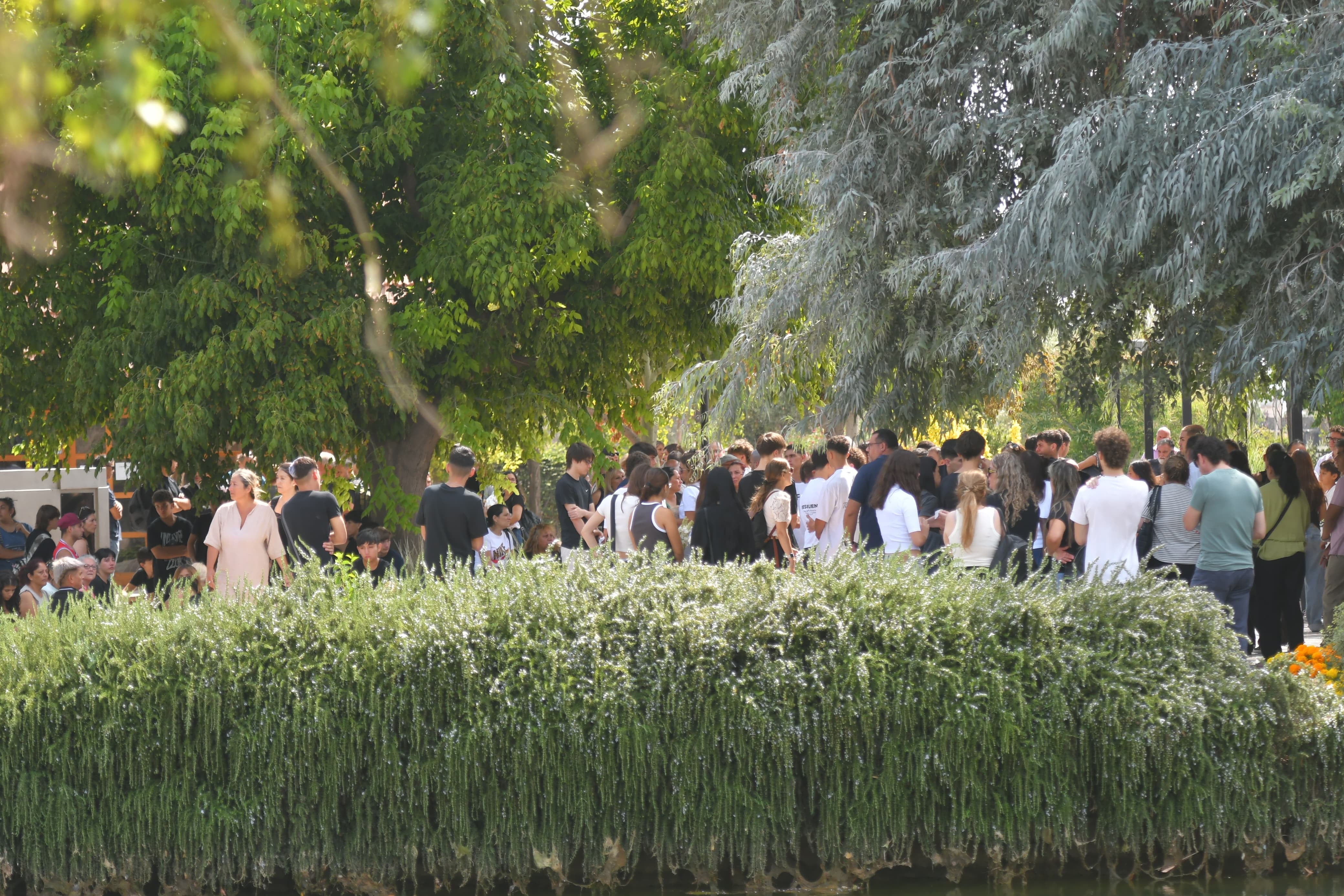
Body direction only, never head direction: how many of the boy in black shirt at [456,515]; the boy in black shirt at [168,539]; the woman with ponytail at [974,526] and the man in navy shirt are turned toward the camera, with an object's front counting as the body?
1

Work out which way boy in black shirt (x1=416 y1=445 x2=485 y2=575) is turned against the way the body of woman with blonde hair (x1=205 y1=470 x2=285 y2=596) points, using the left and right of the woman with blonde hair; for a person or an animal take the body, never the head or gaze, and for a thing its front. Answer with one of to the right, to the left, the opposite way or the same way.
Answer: the opposite way

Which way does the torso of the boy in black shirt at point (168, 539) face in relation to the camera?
toward the camera

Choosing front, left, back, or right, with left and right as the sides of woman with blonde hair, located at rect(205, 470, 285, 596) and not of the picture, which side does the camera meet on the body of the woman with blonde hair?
front

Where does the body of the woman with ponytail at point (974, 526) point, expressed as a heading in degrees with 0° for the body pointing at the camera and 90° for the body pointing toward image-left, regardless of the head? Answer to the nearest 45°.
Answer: approximately 180°

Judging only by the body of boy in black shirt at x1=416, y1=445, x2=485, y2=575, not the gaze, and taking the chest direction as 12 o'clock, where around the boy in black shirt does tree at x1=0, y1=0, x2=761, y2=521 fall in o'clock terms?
The tree is roughly at 12 o'clock from the boy in black shirt.

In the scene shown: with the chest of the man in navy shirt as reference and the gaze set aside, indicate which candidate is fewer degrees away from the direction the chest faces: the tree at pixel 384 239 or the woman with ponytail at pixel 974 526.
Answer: the tree

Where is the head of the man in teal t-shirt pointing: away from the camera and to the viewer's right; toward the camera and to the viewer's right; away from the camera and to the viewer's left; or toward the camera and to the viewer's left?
away from the camera and to the viewer's left

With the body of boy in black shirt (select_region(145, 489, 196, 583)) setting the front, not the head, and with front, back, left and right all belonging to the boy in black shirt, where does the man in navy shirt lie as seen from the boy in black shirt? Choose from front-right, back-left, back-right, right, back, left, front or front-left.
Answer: front-left

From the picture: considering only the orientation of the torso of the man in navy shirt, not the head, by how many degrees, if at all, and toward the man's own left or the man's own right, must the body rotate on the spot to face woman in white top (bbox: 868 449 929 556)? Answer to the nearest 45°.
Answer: approximately 135° to the man's own left

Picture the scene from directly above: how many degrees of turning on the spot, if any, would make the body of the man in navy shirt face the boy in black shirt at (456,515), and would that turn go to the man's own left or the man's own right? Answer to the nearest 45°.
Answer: approximately 45° to the man's own left

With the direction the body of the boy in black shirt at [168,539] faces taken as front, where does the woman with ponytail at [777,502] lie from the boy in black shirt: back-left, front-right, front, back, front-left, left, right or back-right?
front-left

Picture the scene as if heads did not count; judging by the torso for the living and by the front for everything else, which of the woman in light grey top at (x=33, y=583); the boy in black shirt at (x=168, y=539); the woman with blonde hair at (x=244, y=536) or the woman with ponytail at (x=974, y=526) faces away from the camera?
the woman with ponytail

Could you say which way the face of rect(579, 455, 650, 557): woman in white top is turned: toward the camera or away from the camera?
away from the camera

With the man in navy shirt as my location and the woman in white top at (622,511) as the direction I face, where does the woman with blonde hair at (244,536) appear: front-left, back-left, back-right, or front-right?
front-left

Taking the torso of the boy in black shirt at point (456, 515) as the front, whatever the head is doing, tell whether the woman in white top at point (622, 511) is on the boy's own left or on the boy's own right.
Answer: on the boy's own right
